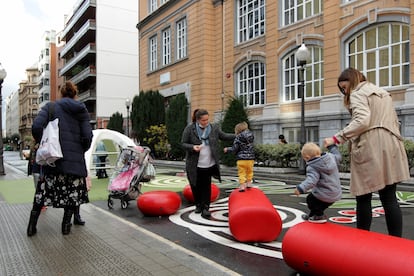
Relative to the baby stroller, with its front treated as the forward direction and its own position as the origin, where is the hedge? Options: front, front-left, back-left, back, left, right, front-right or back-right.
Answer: back

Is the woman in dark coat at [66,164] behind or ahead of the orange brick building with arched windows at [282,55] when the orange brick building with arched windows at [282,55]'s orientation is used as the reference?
ahead

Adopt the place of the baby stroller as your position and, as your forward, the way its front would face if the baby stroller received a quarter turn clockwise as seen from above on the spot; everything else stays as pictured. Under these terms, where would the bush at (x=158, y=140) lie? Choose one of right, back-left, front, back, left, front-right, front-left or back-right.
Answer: front-right

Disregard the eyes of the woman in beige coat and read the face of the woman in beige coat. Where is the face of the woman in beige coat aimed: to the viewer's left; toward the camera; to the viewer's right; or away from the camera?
to the viewer's left

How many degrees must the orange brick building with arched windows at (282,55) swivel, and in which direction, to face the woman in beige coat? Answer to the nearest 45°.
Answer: approximately 45° to its left

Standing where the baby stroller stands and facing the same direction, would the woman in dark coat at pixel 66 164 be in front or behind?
in front

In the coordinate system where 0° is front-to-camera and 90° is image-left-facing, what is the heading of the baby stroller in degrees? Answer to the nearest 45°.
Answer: approximately 45°

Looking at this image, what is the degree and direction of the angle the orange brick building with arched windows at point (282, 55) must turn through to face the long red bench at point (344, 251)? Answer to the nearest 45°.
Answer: approximately 45° to its left

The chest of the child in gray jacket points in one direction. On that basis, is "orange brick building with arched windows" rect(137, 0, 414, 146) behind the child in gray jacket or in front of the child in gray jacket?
in front

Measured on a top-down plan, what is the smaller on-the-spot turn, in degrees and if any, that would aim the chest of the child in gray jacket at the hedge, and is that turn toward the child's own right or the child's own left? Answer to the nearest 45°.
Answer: approximately 45° to the child's own right

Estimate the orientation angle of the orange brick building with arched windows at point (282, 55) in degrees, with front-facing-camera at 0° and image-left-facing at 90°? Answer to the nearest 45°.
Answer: approximately 45°

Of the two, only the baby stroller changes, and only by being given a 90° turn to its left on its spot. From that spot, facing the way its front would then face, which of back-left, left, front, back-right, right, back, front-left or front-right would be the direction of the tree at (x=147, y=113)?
back-left

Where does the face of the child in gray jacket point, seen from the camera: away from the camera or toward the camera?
away from the camera
